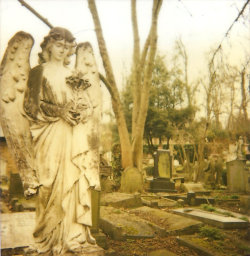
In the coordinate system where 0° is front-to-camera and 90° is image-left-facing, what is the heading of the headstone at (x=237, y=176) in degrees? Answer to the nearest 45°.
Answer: approximately 0°

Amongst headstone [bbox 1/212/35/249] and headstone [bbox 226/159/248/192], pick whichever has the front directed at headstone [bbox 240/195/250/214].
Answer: headstone [bbox 226/159/248/192]

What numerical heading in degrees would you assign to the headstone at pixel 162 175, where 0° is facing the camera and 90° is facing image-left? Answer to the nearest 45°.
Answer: approximately 0°

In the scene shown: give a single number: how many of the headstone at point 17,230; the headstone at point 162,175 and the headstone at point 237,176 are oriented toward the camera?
3

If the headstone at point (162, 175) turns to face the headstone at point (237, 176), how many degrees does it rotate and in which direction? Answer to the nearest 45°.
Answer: approximately 90° to its left

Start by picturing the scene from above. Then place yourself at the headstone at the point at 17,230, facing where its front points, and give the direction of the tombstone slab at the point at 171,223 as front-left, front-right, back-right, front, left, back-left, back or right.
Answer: left

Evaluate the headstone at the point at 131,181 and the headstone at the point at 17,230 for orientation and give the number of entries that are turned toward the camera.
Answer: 2

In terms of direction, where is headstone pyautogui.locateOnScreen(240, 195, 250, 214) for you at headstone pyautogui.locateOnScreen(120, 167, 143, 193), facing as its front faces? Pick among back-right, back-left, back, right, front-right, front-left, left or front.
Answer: front-left
